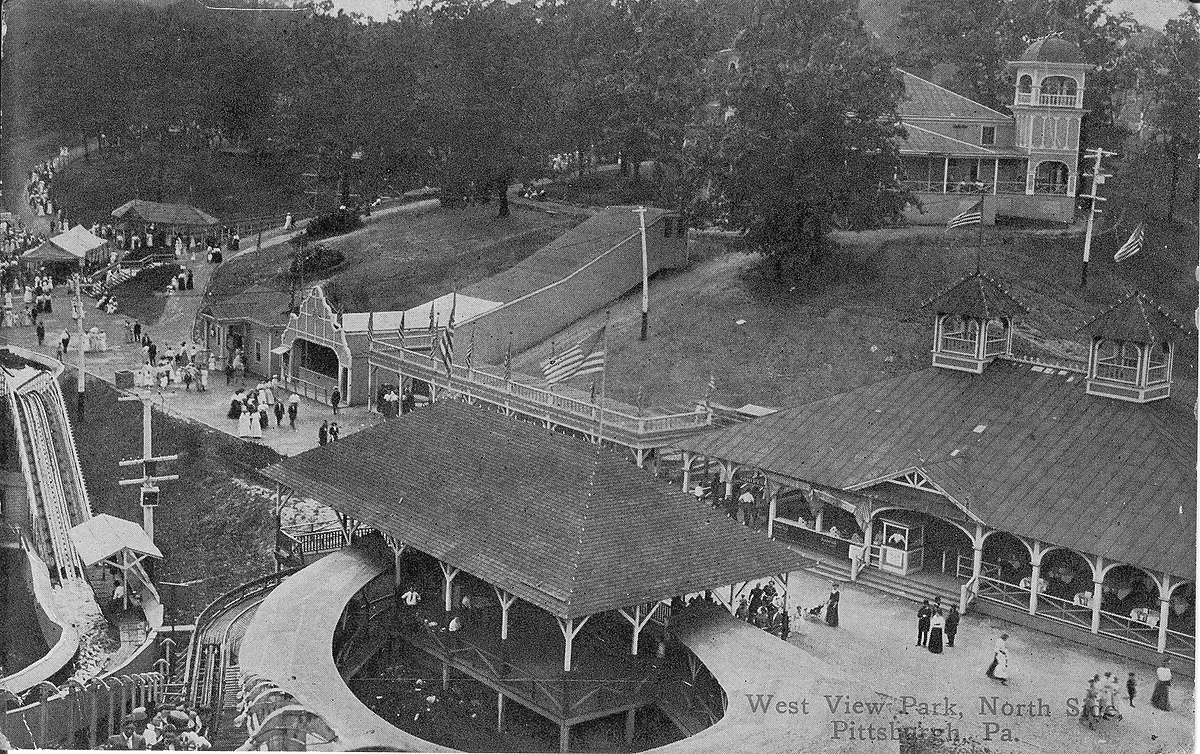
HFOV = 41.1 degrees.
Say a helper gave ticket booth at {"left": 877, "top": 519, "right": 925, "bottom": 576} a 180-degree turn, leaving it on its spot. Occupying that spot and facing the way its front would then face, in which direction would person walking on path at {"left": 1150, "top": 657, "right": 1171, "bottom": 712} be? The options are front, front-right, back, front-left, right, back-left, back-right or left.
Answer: right

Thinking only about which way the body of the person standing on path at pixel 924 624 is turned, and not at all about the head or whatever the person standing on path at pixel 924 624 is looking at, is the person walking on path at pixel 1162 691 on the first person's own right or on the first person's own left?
on the first person's own left

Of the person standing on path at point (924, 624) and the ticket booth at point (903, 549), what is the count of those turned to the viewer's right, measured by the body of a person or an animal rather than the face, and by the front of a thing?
0

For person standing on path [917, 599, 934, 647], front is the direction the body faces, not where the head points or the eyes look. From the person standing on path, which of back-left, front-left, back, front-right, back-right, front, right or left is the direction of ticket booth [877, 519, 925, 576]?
back

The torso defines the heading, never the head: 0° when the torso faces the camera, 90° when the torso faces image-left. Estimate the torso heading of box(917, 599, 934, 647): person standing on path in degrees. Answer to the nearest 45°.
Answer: approximately 0°

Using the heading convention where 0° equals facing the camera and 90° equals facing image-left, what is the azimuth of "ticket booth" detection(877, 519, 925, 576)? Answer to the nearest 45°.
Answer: approximately 45°

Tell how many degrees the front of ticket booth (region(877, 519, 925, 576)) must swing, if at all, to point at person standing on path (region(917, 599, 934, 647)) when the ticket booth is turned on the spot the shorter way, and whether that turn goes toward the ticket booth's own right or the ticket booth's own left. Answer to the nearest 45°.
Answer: approximately 45° to the ticket booth's own left

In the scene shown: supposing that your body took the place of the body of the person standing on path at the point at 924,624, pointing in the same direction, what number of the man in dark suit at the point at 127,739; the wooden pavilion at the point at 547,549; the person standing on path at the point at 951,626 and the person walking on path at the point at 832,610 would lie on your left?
1

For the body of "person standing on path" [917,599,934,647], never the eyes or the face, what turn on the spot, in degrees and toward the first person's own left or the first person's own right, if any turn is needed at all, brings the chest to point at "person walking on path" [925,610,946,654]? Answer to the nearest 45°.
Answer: approximately 45° to the first person's own left

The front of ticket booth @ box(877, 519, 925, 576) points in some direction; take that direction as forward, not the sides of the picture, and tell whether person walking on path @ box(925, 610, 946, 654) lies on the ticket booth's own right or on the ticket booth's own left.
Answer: on the ticket booth's own left

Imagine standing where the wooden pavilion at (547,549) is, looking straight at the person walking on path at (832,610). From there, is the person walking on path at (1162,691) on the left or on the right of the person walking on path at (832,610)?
right

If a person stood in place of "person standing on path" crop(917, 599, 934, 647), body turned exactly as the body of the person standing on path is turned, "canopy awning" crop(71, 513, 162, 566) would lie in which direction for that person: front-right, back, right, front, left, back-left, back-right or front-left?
right

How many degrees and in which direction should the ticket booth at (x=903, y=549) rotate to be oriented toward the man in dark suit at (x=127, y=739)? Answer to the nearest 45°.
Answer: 0° — it already faces them
